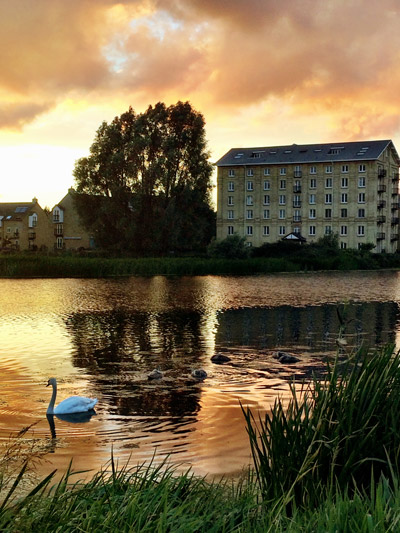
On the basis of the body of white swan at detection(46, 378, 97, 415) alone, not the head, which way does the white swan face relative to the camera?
to the viewer's left
